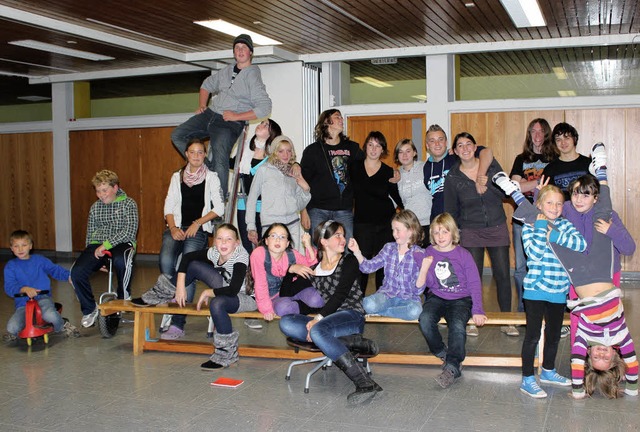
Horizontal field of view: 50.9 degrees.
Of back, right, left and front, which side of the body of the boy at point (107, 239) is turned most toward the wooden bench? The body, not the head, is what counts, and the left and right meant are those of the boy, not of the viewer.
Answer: left

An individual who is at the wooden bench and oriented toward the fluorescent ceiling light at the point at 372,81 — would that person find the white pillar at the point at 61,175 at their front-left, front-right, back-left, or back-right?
front-left

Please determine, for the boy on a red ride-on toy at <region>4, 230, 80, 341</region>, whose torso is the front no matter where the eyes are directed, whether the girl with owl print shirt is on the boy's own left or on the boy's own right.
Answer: on the boy's own left

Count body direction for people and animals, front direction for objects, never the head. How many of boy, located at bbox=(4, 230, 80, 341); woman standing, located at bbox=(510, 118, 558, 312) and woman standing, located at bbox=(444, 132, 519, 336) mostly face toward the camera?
3

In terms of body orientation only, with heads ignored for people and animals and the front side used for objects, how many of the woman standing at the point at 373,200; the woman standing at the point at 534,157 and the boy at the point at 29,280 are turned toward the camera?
3

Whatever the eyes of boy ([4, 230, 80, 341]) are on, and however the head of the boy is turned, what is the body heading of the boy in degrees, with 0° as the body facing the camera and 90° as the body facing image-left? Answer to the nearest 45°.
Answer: approximately 0°

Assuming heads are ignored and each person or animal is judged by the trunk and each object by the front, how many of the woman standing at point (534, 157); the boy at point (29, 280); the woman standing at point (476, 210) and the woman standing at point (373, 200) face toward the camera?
4

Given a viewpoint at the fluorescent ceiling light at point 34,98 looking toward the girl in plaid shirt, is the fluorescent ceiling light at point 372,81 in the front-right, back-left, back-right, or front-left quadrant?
front-left

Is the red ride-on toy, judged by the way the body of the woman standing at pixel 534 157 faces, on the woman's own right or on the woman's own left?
on the woman's own right

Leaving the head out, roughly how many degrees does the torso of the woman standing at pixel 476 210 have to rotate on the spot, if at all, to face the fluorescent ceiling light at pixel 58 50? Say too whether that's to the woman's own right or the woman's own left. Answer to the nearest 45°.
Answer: approximately 135° to the woman's own right

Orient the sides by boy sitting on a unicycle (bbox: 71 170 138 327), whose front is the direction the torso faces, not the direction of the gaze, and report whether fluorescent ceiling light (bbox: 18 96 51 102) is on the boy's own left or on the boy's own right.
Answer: on the boy's own right

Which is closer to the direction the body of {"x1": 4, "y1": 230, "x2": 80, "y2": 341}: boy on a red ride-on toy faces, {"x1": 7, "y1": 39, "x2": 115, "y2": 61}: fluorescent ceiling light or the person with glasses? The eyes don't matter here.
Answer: the person with glasses

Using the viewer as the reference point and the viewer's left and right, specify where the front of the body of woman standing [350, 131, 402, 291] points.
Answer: facing the viewer

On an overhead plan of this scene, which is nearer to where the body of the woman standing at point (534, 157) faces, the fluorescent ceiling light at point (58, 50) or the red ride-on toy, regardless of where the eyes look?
the red ride-on toy

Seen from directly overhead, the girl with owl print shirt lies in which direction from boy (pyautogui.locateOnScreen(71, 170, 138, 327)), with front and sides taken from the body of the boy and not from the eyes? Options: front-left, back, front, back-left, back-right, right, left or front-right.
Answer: left

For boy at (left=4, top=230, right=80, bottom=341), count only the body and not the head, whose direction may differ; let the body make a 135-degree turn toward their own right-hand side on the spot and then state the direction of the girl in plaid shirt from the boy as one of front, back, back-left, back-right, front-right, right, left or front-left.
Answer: back

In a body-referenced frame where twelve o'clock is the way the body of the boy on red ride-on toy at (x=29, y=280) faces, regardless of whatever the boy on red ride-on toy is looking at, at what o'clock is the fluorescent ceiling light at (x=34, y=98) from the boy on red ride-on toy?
The fluorescent ceiling light is roughly at 6 o'clock from the boy on red ride-on toy.

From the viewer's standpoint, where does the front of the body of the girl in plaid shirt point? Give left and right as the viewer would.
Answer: facing the viewer and to the left of the viewer

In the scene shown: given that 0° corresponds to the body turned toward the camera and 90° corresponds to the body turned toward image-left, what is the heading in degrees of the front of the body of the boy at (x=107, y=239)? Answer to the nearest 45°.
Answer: approximately 45°
